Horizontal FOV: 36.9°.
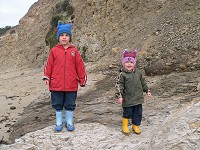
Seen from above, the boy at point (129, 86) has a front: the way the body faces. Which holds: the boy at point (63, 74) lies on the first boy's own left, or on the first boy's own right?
on the first boy's own right

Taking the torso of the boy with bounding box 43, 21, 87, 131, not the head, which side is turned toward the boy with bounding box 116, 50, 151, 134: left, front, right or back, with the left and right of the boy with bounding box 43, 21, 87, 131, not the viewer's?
left

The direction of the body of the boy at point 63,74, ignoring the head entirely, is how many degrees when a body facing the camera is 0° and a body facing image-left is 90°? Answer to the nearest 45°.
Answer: approximately 0°

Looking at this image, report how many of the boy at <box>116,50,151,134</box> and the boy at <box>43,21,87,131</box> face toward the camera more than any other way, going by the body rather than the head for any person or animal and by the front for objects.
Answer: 2

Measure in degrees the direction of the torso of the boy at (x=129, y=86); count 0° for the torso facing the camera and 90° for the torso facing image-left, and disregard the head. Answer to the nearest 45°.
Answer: approximately 0°
